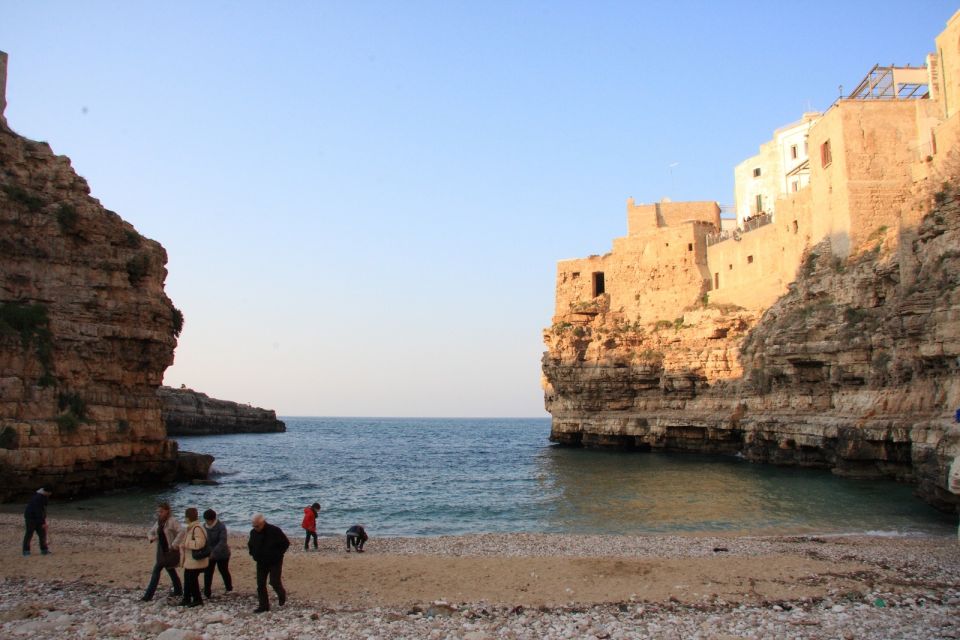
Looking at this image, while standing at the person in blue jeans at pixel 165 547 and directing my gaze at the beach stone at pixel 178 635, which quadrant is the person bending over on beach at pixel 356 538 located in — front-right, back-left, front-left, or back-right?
back-left

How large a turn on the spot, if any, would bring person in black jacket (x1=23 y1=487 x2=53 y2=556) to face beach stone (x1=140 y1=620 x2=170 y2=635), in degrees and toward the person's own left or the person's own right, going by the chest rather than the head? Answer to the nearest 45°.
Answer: approximately 90° to the person's own right

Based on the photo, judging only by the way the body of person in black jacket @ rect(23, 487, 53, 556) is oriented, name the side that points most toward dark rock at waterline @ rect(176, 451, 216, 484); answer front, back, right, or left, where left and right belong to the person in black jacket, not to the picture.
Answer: left

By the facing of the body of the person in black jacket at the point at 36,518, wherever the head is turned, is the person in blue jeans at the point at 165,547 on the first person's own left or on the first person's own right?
on the first person's own right

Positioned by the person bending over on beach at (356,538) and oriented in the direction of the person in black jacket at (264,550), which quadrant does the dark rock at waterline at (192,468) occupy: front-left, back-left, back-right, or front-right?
back-right

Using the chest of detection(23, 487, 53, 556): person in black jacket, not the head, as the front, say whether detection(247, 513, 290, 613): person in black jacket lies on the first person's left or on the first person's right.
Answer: on the first person's right

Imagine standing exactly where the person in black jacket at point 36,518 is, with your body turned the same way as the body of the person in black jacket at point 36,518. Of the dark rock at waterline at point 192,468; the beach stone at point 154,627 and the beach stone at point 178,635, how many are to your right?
2

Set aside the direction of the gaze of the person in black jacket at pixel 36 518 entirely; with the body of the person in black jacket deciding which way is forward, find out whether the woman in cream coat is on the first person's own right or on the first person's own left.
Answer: on the first person's own right

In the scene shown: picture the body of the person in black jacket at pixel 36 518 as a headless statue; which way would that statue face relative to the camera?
to the viewer's right
